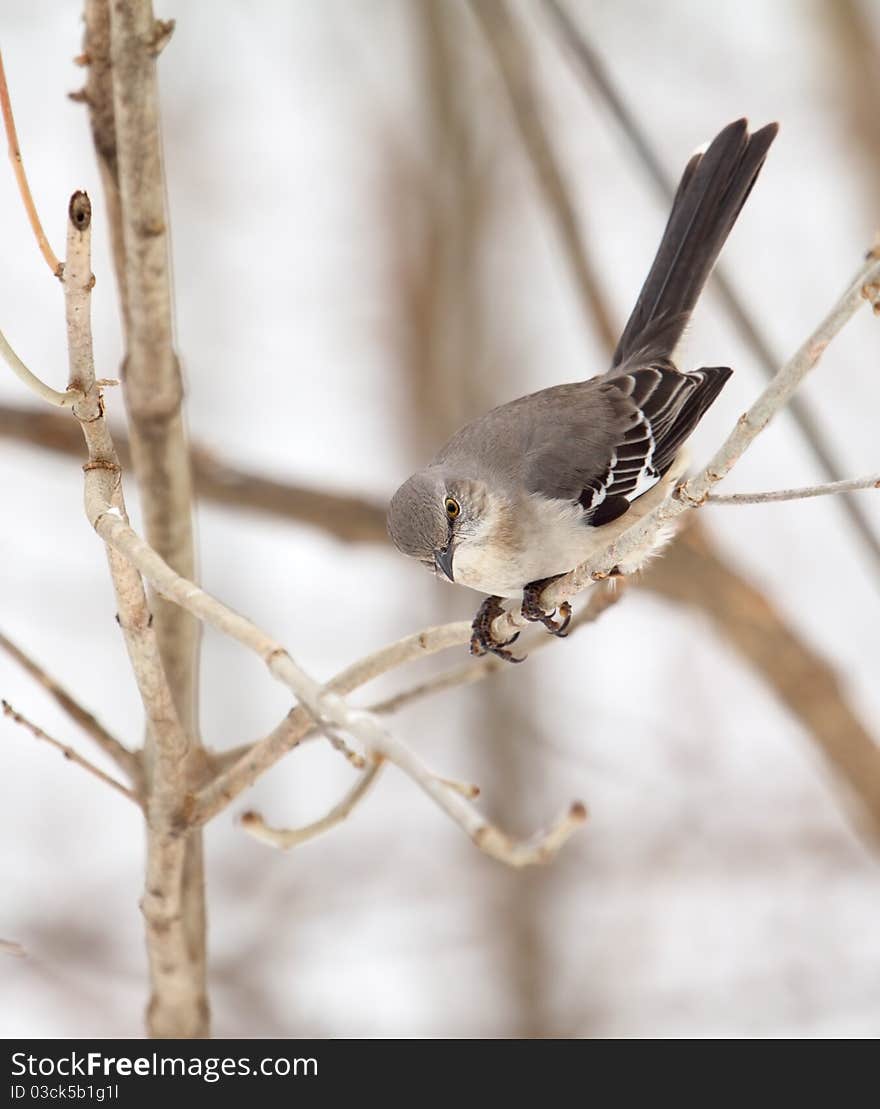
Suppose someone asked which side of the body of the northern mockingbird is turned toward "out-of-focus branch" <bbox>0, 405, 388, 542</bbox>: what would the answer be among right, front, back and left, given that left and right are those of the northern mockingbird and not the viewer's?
right

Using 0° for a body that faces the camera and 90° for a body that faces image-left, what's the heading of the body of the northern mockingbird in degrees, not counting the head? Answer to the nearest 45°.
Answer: approximately 45°
